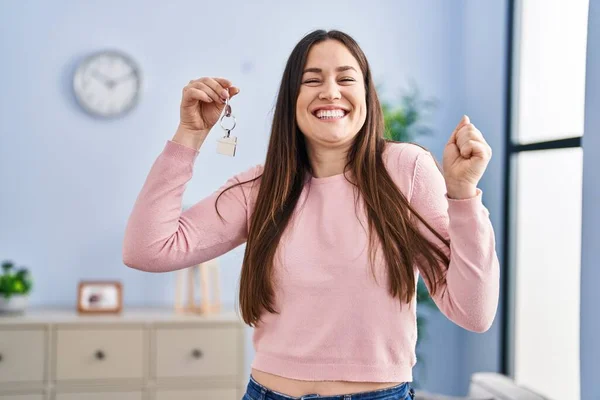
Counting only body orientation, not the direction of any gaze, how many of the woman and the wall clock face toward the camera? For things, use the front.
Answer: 2

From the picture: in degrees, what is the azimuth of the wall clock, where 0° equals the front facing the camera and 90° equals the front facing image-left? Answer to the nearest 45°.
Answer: approximately 0°

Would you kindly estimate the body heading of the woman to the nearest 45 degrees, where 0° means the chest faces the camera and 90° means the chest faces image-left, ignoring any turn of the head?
approximately 0°

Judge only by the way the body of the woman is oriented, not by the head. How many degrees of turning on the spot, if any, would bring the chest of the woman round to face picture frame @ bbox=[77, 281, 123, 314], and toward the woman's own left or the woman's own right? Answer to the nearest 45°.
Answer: approximately 135° to the woman's own right
